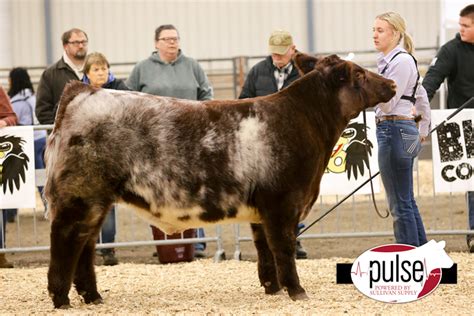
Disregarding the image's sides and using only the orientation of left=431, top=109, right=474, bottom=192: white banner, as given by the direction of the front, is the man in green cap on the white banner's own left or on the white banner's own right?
on the white banner's own right

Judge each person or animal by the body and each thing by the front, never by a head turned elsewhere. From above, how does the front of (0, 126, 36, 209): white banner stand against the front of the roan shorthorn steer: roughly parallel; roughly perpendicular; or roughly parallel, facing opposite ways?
roughly perpendicular

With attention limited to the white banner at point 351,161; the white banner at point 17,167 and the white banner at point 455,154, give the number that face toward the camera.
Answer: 3

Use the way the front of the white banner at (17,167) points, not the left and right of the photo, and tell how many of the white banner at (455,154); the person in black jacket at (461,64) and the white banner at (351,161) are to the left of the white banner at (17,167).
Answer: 3

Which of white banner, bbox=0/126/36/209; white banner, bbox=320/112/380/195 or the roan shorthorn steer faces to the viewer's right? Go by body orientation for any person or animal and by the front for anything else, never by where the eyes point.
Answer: the roan shorthorn steer

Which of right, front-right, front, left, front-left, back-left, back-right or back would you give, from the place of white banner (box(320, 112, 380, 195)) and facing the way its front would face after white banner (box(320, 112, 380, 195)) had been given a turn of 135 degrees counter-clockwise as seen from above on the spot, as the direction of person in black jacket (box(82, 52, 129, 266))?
back-left

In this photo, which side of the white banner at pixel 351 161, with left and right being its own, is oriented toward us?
front

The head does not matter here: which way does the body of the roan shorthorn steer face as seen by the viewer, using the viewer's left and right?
facing to the right of the viewer

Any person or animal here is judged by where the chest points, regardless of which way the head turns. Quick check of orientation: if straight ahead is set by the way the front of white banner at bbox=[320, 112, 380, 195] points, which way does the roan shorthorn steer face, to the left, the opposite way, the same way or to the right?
to the left

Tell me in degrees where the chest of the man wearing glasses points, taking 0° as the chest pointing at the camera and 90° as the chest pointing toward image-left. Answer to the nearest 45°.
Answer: approximately 315°

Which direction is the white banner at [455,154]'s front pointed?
toward the camera

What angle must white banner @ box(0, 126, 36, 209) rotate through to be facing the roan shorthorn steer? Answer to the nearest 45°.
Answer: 0° — it already faces it

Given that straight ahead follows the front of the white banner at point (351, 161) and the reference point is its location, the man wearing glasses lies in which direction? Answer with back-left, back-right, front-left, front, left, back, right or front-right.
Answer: right

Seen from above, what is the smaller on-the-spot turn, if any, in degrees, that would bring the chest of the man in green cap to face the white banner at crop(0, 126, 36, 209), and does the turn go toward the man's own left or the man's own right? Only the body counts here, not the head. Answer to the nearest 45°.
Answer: approximately 135° to the man's own right

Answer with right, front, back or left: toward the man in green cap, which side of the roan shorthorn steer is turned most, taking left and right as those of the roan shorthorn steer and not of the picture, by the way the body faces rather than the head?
left
